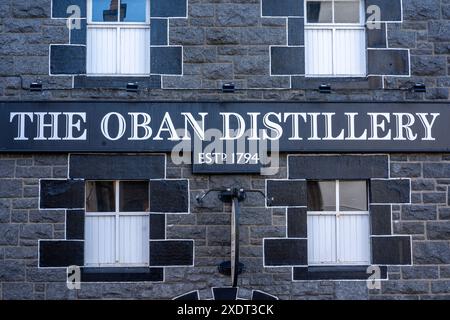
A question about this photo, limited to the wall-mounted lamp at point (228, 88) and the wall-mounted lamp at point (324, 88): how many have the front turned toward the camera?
2

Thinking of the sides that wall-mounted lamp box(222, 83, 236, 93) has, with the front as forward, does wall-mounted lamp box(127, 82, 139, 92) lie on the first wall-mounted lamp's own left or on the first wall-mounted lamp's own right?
on the first wall-mounted lamp's own right

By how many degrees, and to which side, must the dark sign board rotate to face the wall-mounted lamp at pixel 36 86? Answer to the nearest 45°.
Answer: approximately 90° to its right

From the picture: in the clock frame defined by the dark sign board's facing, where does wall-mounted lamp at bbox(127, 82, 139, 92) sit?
The wall-mounted lamp is roughly at 3 o'clock from the dark sign board.

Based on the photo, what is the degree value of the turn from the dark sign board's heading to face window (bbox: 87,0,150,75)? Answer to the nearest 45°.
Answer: approximately 90° to its right

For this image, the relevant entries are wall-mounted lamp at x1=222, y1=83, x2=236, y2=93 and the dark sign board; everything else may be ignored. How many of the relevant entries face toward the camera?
2

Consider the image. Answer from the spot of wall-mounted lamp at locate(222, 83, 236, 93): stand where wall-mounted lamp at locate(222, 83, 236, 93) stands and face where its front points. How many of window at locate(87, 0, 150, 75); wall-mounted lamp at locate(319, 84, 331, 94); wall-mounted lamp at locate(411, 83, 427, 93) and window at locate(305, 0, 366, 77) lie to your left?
3

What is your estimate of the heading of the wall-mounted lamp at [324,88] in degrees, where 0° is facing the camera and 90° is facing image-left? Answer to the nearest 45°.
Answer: approximately 0°
